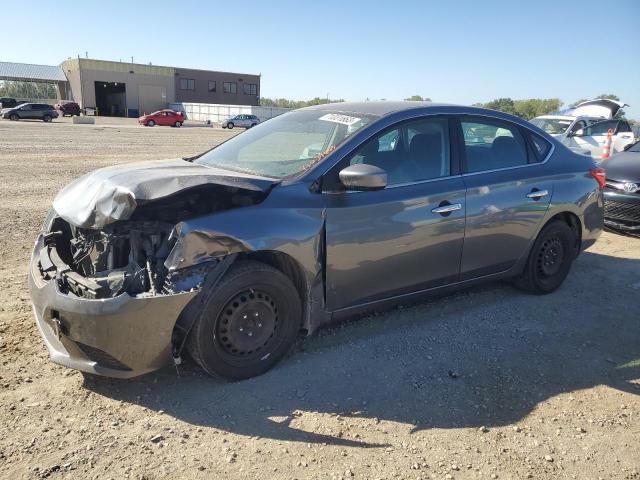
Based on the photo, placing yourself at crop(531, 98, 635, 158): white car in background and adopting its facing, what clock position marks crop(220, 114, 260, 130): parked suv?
The parked suv is roughly at 3 o'clock from the white car in background.

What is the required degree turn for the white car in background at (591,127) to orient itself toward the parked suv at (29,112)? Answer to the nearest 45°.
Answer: approximately 45° to its right

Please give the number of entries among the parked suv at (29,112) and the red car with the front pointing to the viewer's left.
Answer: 2

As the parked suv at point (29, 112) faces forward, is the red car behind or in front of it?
behind

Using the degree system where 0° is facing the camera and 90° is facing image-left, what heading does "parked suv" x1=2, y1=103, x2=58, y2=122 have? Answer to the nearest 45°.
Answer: approximately 90°

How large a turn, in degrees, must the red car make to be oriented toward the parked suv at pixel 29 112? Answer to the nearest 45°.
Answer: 0° — it already faces it

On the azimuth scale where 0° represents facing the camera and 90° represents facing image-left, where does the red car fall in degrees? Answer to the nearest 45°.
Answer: approximately 90°

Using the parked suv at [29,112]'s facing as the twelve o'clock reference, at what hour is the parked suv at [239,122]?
the parked suv at [239,122] is roughly at 6 o'clock from the parked suv at [29,112].

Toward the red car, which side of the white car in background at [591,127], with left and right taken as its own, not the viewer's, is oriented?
right

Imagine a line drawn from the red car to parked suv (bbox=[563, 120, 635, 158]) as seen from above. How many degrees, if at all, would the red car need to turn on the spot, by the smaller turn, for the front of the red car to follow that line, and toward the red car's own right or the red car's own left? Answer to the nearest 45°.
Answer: approximately 90° to the red car's own left

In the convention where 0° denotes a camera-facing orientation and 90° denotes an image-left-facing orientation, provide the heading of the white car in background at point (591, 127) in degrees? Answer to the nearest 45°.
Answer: approximately 45°
